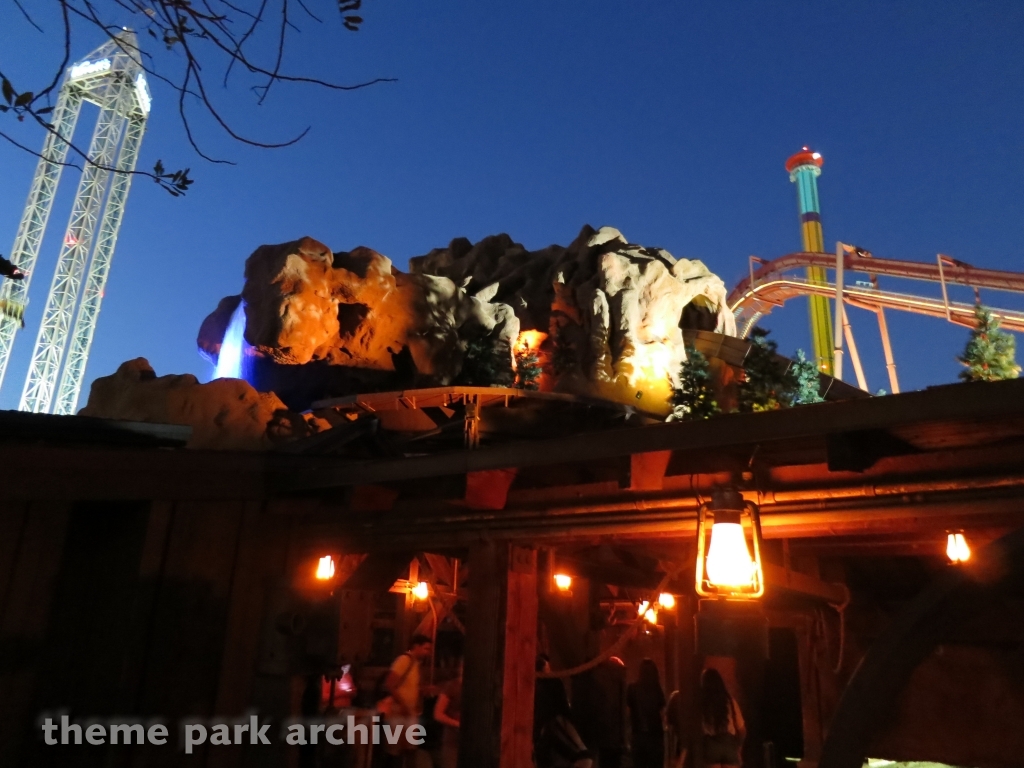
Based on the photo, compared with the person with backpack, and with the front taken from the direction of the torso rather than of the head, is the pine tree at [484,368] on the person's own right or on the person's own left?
on the person's own left

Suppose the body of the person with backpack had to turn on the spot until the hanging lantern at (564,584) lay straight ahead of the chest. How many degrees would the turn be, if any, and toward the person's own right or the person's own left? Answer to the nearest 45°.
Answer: approximately 45° to the person's own left
